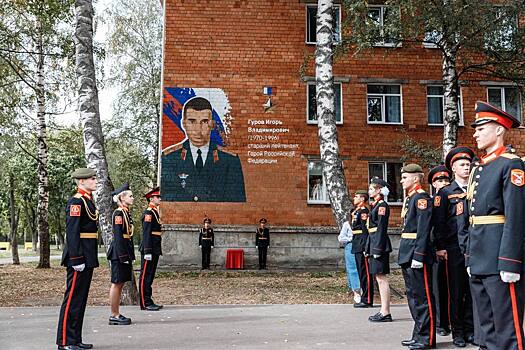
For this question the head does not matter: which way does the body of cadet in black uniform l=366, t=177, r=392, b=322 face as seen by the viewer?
to the viewer's left

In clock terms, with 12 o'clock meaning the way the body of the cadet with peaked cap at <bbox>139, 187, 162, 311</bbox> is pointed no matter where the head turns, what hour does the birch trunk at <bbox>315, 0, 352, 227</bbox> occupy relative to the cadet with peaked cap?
The birch trunk is roughly at 11 o'clock from the cadet with peaked cap.

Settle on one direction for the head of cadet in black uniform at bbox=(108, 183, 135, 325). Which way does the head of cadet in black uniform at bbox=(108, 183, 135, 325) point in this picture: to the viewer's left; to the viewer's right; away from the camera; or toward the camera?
to the viewer's right

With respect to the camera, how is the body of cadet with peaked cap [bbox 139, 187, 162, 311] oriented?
to the viewer's right

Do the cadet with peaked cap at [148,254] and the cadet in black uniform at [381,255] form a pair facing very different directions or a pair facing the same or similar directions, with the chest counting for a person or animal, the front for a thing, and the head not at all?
very different directions

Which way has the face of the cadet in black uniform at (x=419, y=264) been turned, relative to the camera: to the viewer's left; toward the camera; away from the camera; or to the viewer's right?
to the viewer's left

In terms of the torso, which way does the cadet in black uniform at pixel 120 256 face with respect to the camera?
to the viewer's right

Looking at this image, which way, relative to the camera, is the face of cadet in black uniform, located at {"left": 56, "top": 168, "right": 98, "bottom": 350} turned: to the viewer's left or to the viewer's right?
to the viewer's right

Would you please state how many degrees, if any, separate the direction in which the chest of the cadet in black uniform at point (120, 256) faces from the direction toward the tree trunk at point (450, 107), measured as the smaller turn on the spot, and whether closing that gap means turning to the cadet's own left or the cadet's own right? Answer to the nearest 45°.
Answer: approximately 45° to the cadet's own left
